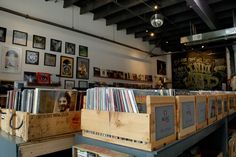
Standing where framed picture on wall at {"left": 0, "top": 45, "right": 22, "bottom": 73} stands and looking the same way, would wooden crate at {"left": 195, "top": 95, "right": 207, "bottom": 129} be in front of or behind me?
in front

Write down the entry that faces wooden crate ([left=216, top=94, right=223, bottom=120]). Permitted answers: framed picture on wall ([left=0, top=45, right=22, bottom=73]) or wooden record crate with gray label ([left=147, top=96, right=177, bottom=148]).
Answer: the framed picture on wall

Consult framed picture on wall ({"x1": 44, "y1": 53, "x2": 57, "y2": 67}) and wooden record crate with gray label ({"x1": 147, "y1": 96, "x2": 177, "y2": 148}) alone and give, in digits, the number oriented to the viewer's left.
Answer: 0

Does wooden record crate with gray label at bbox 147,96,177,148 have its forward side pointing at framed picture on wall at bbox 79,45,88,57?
no

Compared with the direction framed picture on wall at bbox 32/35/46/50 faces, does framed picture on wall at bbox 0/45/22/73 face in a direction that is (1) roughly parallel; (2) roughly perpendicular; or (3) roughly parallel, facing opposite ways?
roughly parallel

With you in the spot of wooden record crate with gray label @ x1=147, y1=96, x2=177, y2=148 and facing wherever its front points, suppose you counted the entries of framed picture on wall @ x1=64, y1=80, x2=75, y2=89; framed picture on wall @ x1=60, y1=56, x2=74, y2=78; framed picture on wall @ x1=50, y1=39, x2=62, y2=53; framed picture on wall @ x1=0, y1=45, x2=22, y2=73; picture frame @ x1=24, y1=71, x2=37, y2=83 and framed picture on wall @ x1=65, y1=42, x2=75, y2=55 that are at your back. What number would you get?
6

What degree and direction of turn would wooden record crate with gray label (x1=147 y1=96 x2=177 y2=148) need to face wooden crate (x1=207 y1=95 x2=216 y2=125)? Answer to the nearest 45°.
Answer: approximately 90° to its left

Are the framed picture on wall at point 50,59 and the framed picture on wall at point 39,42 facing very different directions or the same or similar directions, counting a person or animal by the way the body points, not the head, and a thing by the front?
same or similar directions

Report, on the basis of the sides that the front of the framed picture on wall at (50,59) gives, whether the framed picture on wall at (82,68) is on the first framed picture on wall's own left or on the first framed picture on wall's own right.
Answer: on the first framed picture on wall's own left

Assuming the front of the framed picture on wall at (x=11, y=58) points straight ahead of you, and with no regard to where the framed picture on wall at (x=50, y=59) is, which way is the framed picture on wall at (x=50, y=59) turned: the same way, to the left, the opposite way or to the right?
the same way

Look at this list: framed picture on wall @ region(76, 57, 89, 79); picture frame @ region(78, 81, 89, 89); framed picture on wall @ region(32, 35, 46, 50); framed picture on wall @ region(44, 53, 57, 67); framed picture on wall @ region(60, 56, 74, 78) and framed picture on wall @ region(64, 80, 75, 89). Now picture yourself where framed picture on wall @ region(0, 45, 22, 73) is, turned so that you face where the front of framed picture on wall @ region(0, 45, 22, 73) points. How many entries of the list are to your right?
0

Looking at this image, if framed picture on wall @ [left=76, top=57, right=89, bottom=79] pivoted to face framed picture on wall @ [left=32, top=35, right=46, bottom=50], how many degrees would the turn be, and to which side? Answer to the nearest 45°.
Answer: approximately 90° to its right

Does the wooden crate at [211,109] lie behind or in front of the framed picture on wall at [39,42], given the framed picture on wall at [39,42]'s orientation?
in front

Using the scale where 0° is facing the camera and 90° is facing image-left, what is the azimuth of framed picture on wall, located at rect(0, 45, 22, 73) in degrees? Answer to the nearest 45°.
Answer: approximately 315°

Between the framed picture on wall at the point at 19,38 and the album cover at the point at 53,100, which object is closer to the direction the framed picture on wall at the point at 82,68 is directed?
the album cover

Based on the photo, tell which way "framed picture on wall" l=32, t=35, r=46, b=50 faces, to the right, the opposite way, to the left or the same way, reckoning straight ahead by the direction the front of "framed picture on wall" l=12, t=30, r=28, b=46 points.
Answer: the same way

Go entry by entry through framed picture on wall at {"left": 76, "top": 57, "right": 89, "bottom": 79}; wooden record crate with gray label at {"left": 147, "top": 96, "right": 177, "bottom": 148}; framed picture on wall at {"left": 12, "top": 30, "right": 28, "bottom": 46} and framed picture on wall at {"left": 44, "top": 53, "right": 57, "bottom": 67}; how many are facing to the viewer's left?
0

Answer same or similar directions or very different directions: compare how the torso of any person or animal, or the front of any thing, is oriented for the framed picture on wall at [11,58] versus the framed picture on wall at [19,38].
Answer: same or similar directions

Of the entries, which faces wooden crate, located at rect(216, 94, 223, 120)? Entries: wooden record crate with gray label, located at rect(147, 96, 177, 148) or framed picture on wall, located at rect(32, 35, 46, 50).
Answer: the framed picture on wall

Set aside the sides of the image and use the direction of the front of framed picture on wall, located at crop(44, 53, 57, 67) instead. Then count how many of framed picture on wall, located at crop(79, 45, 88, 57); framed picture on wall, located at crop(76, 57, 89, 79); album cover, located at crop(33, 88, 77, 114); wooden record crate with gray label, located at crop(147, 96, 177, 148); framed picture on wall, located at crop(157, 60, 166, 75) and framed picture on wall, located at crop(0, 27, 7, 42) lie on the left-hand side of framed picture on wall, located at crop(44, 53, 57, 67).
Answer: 3

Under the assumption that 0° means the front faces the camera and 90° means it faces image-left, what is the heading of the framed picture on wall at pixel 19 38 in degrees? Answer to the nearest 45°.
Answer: approximately 315°
